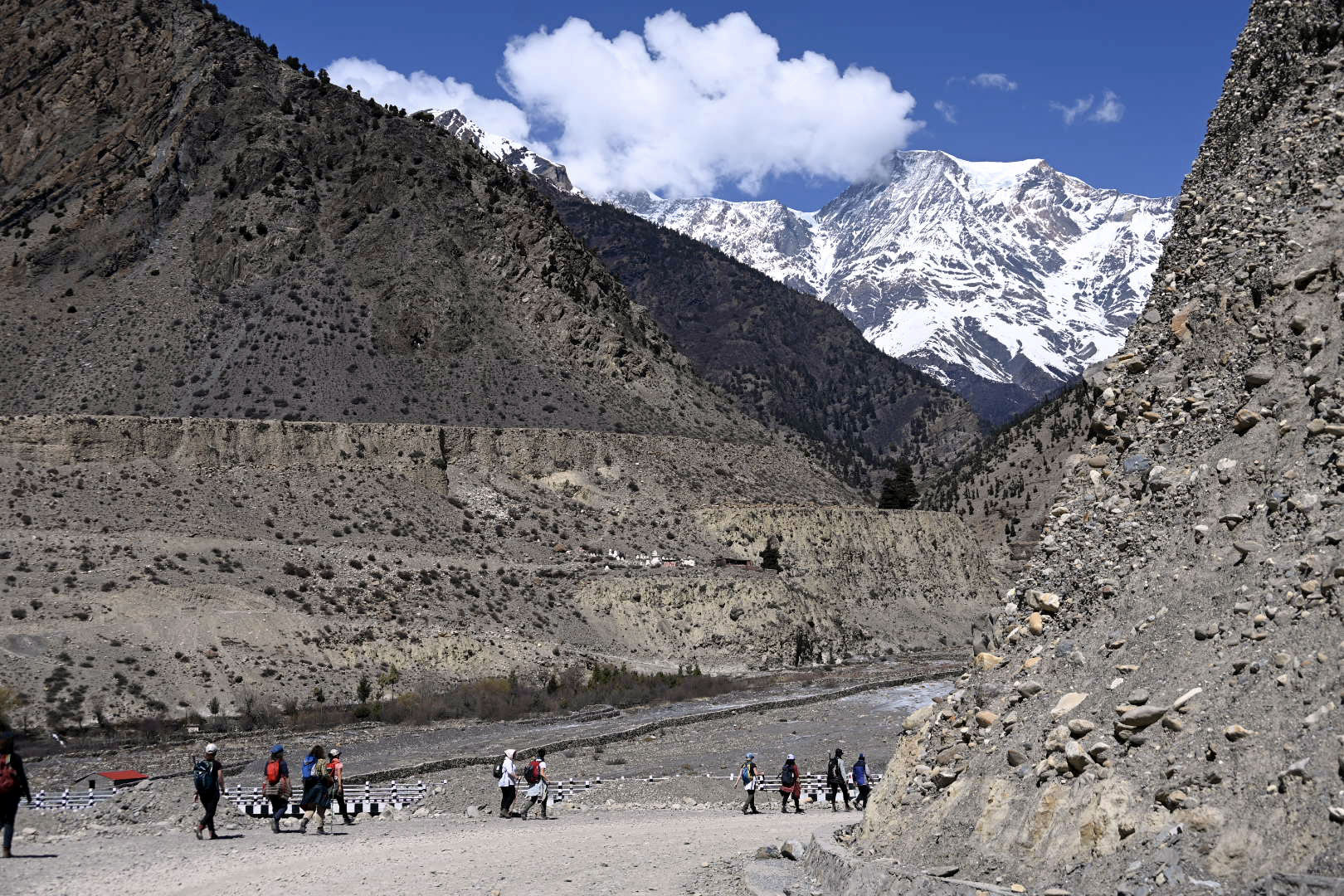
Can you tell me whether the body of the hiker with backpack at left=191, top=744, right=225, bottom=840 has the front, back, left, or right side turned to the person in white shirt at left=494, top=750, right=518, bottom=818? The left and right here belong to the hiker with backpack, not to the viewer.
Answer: front

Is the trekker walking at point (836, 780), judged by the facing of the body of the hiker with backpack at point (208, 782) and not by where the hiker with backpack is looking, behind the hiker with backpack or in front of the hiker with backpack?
in front

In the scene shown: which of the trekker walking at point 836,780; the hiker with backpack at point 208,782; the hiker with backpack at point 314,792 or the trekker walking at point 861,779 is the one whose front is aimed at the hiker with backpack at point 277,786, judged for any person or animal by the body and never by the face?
the hiker with backpack at point 208,782

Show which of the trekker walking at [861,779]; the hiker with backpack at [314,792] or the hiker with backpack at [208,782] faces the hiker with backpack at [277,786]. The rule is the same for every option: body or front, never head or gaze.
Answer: the hiker with backpack at [208,782]

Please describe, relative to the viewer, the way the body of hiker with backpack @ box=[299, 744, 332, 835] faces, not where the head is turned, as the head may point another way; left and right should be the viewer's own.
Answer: facing away from the viewer and to the right of the viewer

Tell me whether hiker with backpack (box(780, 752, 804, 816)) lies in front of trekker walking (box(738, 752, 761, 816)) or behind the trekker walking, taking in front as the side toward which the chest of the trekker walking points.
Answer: in front
